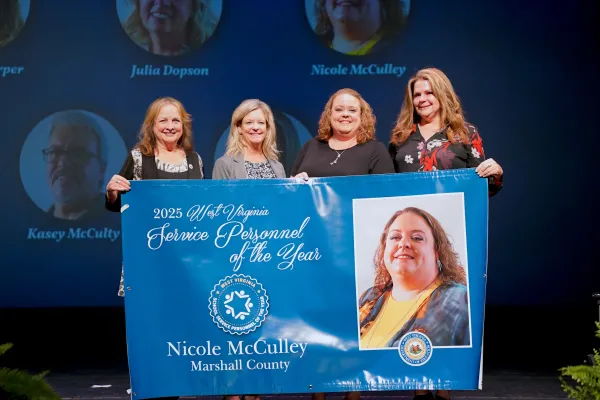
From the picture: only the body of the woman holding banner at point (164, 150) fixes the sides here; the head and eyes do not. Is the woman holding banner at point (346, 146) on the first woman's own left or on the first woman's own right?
on the first woman's own left

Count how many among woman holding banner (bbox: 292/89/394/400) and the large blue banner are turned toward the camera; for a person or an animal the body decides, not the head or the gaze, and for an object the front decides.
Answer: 2

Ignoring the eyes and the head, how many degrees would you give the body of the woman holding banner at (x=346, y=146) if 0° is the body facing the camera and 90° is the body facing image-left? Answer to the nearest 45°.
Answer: approximately 0°
